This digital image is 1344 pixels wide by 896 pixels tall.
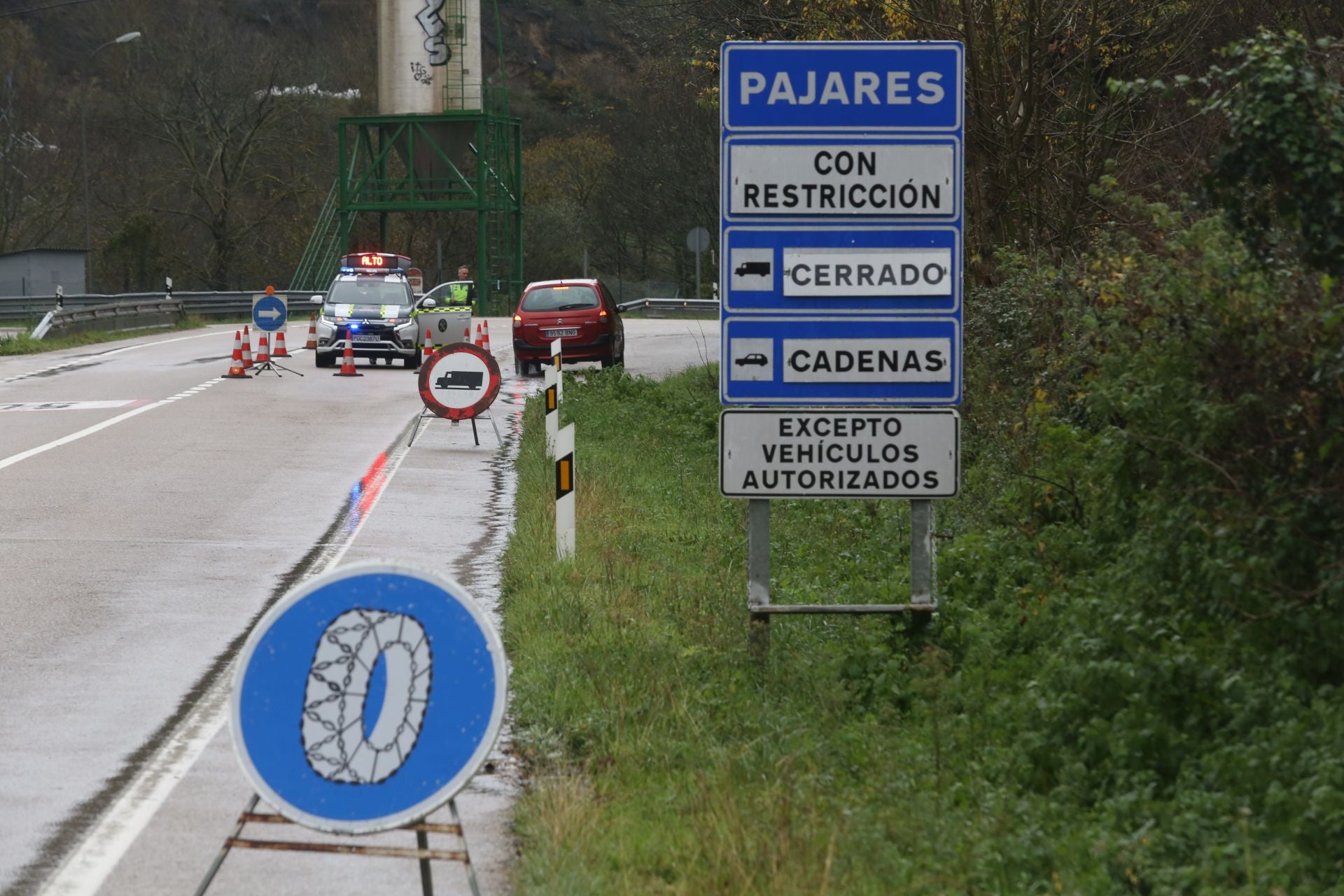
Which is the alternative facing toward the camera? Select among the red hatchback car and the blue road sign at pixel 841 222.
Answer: the blue road sign

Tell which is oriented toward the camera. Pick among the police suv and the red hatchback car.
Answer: the police suv

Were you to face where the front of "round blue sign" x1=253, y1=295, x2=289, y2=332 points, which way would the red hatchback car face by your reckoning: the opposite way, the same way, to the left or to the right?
the opposite way

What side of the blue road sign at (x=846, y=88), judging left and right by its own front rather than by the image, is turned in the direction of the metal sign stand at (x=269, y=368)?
back

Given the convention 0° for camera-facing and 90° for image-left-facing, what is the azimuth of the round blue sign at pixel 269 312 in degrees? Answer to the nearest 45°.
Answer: approximately 0°

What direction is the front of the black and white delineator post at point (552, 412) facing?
toward the camera

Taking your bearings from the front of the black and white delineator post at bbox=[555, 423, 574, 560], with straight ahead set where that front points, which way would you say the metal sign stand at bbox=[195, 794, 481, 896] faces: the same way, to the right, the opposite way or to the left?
the same way

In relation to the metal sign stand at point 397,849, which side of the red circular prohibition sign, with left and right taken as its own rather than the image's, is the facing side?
front

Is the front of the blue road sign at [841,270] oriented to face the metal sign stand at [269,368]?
no

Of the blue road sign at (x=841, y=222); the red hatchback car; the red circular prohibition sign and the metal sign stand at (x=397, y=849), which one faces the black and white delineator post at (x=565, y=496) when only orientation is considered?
the red circular prohibition sign

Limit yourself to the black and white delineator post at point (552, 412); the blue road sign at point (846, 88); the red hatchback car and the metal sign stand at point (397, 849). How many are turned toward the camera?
3

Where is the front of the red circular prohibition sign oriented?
toward the camera

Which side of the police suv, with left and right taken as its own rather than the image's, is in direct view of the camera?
front

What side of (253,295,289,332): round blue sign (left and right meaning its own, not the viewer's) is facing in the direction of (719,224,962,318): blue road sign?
front

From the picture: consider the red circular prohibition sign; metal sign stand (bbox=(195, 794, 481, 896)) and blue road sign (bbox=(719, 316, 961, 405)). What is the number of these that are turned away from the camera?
0

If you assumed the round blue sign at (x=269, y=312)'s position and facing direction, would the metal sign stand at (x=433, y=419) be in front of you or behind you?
in front

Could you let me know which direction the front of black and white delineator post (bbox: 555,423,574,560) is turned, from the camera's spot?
facing the viewer

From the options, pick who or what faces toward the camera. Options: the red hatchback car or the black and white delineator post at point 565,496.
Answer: the black and white delineator post

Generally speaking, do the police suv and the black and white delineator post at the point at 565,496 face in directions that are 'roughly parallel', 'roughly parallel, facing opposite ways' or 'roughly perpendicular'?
roughly parallel

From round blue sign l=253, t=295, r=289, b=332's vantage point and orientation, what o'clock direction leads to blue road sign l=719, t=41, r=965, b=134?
The blue road sign is roughly at 12 o'clock from the round blue sign.

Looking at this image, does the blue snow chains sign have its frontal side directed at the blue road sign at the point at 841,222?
no

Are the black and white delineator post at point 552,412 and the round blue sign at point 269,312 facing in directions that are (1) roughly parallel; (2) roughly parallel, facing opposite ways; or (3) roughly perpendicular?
roughly parallel
